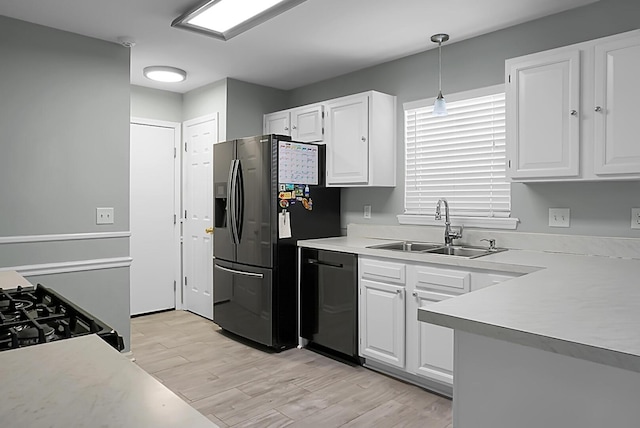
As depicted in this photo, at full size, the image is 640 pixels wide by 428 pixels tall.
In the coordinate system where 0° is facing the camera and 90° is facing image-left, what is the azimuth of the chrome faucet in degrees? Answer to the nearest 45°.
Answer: approximately 45°

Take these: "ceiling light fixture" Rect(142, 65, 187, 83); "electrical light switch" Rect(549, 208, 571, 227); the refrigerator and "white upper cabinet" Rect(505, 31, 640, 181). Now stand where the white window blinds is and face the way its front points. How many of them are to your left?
2

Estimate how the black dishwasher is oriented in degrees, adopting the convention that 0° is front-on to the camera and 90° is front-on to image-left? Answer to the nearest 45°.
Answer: approximately 45°

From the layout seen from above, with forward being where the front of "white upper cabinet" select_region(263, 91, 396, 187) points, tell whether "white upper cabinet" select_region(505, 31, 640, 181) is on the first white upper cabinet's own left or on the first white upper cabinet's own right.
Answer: on the first white upper cabinet's own left

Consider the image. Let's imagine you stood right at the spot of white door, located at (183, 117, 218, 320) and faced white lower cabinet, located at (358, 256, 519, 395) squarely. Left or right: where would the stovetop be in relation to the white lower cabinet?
right

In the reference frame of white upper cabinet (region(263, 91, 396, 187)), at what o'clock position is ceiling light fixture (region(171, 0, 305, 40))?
The ceiling light fixture is roughly at 12 o'clock from the white upper cabinet.

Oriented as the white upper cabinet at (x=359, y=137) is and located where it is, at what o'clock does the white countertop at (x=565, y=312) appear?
The white countertop is roughly at 10 o'clock from the white upper cabinet.
